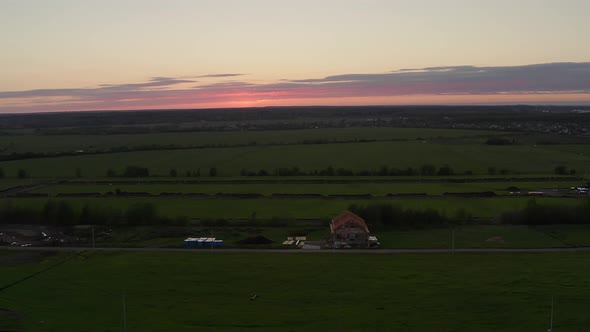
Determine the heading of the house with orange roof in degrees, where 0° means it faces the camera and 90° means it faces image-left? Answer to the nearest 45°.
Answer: approximately 0°
